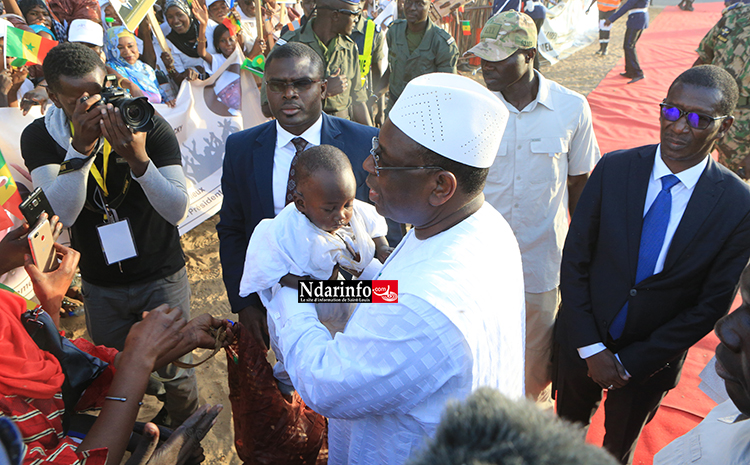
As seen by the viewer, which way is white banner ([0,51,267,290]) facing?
toward the camera

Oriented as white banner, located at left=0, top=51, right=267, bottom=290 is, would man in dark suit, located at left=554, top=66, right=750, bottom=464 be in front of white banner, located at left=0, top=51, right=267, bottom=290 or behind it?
in front

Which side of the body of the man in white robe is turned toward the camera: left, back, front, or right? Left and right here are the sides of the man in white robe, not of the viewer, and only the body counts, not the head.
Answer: left

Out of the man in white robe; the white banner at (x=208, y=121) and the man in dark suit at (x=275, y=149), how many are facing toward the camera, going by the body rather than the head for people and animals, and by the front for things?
2

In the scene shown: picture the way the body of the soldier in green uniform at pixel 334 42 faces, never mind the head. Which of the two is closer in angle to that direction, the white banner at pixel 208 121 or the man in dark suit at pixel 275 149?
the man in dark suit

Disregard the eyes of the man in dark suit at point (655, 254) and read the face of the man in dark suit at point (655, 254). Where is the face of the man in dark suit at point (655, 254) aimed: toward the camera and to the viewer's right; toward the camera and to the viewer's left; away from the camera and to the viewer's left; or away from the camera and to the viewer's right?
toward the camera and to the viewer's left

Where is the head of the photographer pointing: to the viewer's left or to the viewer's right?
to the viewer's right

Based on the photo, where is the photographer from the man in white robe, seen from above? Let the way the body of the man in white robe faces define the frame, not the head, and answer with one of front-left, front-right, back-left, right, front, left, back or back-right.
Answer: front-right

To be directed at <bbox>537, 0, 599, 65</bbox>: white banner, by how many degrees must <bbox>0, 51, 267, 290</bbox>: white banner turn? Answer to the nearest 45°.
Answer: approximately 135° to its left

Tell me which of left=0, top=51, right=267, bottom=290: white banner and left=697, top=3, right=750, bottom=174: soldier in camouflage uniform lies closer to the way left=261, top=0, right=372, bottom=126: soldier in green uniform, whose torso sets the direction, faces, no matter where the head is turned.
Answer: the soldier in camouflage uniform

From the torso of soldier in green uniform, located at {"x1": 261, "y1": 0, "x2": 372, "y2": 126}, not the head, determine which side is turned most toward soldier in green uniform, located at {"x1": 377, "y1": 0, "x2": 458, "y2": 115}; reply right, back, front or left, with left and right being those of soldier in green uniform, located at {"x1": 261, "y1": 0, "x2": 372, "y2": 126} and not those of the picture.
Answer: left

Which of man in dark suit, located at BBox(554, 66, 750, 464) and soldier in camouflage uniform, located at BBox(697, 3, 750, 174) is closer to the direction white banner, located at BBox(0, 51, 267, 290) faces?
the man in dark suit

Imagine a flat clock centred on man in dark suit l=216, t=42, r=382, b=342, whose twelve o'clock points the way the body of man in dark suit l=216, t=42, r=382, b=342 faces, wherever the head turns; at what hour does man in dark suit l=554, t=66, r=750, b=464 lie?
man in dark suit l=554, t=66, r=750, b=464 is roughly at 10 o'clock from man in dark suit l=216, t=42, r=382, b=342.

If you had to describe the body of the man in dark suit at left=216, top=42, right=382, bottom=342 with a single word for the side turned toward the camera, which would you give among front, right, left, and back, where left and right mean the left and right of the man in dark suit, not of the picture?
front
